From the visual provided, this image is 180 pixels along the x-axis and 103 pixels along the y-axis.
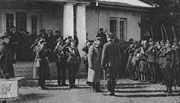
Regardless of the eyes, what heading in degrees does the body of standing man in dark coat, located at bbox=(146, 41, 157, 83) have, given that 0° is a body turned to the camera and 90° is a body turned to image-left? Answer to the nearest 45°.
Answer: approximately 45°

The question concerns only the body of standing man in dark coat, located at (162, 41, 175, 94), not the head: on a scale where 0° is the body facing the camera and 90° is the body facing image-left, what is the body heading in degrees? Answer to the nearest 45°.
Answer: approximately 45°

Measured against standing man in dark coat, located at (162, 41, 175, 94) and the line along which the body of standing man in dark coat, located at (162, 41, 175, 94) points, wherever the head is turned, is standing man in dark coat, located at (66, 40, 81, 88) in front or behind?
in front

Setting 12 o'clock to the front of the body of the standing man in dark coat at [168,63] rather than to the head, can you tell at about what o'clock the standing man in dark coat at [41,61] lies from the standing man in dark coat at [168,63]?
the standing man in dark coat at [41,61] is roughly at 1 o'clock from the standing man in dark coat at [168,63].

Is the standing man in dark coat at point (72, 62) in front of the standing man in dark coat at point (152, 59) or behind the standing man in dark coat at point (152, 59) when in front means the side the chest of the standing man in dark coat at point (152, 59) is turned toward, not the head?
in front
